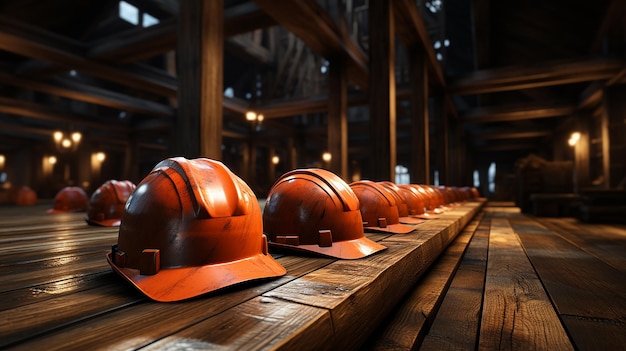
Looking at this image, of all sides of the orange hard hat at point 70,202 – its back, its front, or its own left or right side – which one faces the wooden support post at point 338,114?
back

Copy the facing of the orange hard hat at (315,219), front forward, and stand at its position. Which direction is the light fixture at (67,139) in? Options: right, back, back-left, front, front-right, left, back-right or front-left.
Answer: back

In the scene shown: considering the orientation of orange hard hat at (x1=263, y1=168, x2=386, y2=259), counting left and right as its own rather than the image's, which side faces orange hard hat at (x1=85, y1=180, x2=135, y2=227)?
back

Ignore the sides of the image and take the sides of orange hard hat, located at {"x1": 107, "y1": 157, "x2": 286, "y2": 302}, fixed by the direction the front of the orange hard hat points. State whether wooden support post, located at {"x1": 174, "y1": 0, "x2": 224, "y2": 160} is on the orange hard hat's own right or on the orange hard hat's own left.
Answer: on the orange hard hat's own left

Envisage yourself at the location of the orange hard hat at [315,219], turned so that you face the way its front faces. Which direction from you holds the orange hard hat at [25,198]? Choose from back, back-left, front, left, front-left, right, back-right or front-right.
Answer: back

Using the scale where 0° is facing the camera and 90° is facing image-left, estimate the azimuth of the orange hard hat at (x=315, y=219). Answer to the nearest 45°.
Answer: approximately 315°

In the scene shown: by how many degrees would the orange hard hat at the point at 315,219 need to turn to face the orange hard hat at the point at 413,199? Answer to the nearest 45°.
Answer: approximately 90° to its left

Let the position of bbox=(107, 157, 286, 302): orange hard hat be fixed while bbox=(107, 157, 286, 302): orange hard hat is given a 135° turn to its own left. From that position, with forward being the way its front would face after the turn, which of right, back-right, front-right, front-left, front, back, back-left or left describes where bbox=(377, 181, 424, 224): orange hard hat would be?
front-right
